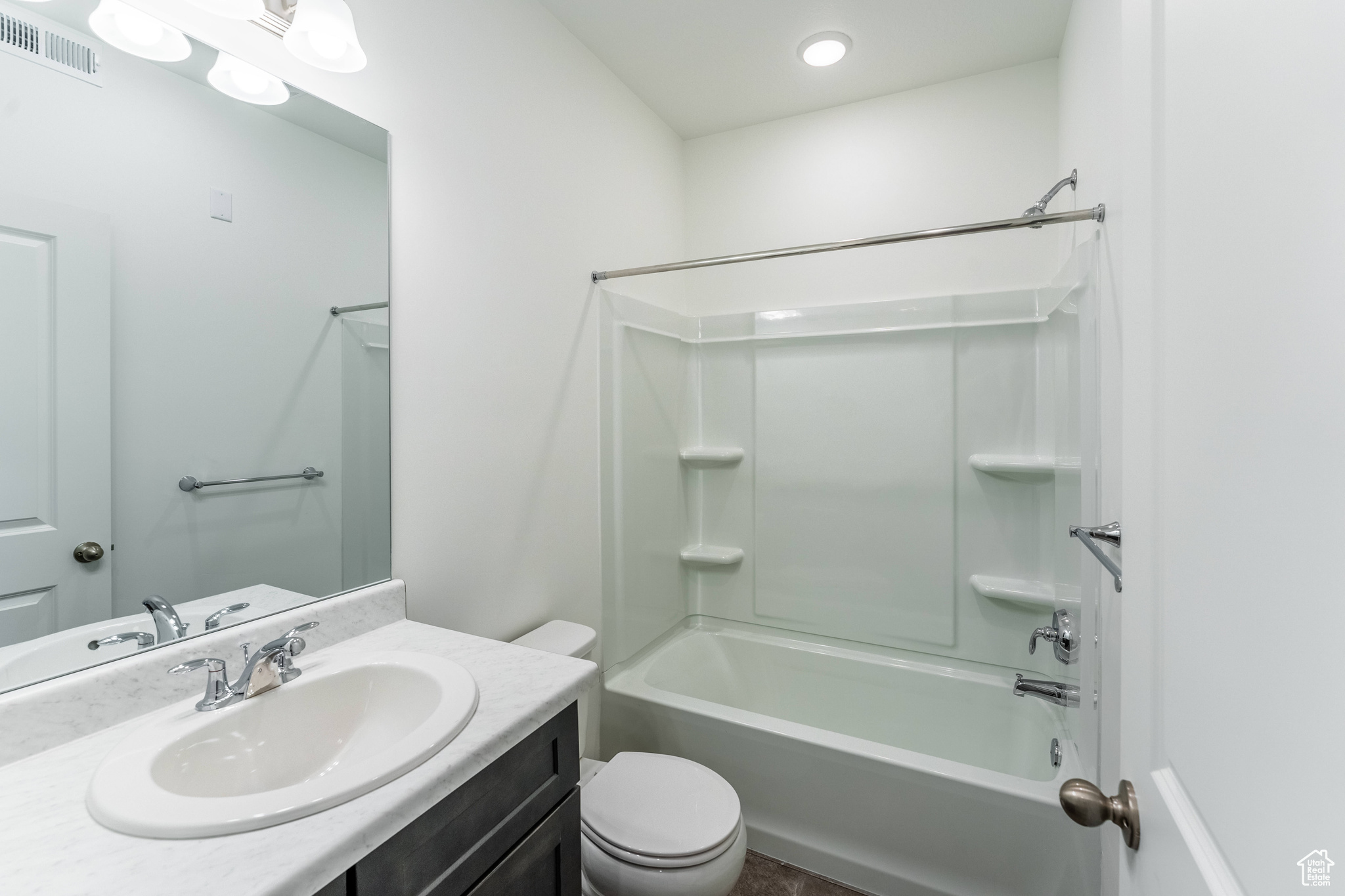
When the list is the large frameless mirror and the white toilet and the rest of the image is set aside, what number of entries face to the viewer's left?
0

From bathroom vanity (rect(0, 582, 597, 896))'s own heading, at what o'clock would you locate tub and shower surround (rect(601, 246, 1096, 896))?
The tub and shower surround is roughly at 10 o'clock from the bathroom vanity.

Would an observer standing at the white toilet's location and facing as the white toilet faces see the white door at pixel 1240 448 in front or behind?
in front

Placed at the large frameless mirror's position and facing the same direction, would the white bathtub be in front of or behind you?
in front

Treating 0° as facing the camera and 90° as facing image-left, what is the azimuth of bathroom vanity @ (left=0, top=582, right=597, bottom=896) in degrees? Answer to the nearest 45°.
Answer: approximately 315°

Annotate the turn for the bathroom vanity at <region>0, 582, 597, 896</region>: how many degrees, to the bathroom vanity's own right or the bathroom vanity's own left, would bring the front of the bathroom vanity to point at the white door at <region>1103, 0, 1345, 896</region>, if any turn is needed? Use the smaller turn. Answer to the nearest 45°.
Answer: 0° — it already faces it

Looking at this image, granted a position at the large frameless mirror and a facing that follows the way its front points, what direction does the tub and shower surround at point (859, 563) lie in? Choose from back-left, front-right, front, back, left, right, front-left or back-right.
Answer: front-left

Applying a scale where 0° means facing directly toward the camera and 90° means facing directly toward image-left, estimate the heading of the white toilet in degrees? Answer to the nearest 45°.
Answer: approximately 315°

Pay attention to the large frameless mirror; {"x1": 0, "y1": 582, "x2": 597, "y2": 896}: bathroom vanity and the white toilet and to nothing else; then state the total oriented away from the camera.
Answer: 0
